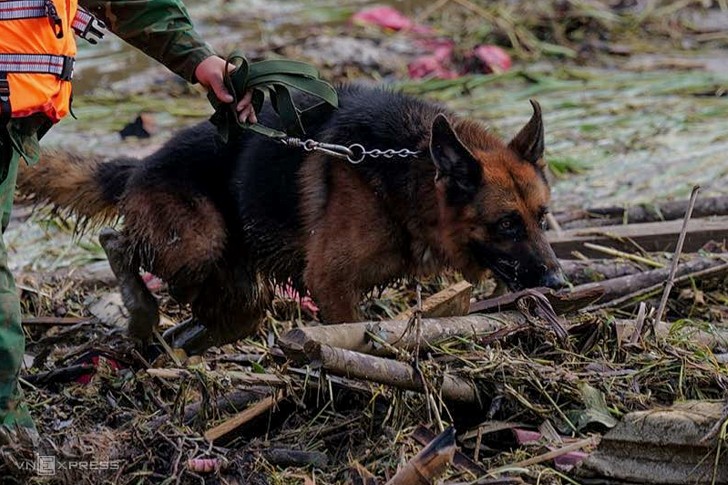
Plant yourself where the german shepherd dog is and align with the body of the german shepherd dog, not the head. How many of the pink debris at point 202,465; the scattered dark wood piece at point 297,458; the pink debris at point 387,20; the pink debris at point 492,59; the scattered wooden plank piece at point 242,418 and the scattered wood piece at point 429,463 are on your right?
4

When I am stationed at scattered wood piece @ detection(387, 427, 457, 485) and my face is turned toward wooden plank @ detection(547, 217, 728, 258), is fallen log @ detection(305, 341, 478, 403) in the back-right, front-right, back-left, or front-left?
front-left

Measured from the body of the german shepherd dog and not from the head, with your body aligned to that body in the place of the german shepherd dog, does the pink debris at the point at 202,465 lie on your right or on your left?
on your right

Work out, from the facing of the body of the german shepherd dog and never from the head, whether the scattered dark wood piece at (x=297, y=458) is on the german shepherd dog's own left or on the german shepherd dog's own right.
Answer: on the german shepherd dog's own right

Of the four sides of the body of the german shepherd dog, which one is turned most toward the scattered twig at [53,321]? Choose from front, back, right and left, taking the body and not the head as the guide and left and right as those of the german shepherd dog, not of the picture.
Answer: back

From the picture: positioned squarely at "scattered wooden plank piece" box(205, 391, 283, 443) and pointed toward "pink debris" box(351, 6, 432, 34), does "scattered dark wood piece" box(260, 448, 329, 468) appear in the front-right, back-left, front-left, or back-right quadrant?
back-right

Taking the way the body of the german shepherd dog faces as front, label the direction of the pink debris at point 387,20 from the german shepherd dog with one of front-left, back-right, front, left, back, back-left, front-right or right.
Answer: left

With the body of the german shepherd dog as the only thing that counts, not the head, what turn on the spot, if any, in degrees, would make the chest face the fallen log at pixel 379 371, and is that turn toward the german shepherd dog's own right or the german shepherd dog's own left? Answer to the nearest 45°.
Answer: approximately 90° to the german shepherd dog's own right

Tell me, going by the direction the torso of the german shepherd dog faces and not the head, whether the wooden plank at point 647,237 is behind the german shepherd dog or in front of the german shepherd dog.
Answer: in front

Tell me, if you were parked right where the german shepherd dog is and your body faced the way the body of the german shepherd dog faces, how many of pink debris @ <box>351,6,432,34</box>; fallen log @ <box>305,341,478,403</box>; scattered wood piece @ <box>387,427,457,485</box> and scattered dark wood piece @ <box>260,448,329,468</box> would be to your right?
3

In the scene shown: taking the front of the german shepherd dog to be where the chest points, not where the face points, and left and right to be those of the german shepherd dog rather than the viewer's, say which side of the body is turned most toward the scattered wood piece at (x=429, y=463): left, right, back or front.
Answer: right

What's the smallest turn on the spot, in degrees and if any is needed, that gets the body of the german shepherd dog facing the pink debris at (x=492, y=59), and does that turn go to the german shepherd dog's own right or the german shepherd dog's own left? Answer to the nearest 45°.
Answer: approximately 90° to the german shepherd dog's own left

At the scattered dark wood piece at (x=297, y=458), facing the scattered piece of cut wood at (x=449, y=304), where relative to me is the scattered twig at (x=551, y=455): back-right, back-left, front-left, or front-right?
front-right

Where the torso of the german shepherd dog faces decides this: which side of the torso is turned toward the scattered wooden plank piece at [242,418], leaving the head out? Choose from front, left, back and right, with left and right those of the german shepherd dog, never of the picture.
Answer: right

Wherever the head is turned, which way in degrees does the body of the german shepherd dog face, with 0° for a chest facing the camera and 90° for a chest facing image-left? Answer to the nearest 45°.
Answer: approximately 270°

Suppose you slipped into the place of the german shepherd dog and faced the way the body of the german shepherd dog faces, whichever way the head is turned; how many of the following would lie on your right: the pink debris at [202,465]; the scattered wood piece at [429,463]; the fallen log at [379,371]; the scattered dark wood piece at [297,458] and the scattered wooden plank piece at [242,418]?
5
